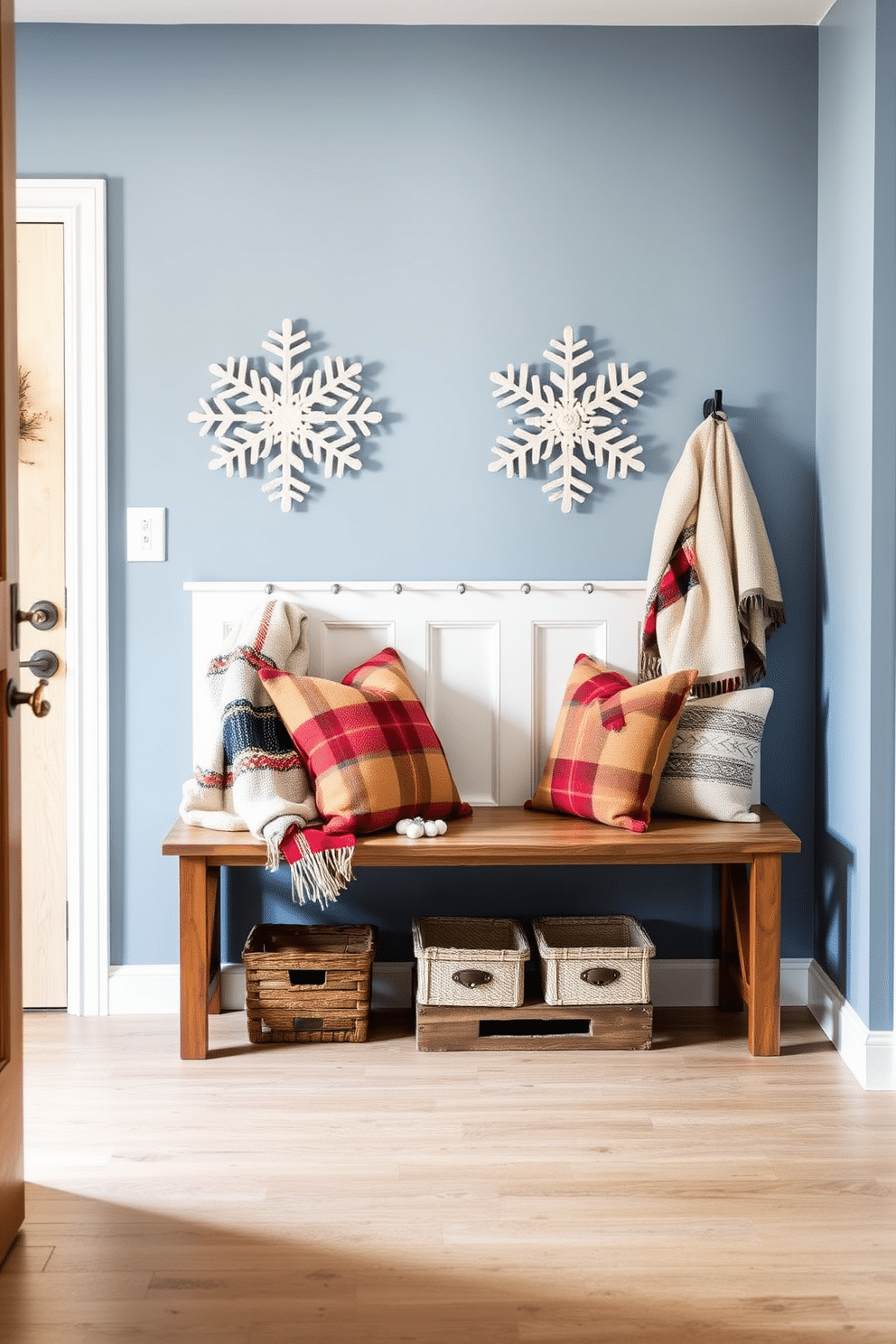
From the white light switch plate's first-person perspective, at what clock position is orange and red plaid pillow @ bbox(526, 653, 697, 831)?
The orange and red plaid pillow is roughly at 10 o'clock from the white light switch plate.

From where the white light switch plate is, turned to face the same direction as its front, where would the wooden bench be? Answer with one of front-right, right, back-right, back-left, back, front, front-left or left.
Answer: front-left

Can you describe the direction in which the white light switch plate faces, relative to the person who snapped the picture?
facing the viewer

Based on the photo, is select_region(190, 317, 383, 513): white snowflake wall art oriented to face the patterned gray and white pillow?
no

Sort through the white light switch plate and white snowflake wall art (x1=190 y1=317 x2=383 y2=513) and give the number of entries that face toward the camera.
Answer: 2

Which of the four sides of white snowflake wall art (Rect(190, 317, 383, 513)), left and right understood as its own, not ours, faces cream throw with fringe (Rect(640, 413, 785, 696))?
left

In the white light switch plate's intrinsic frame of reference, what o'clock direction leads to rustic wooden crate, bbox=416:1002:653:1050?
The rustic wooden crate is roughly at 10 o'clock from the white light switch plate.

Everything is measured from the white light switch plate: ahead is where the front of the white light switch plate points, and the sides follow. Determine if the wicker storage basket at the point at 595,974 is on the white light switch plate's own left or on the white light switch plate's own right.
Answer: on the white light switch plate's own left

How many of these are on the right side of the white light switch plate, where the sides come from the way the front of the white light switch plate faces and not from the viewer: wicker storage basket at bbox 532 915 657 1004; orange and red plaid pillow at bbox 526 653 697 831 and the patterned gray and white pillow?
0

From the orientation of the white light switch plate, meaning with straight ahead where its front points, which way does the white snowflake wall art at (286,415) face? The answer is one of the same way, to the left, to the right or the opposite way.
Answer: the same way
